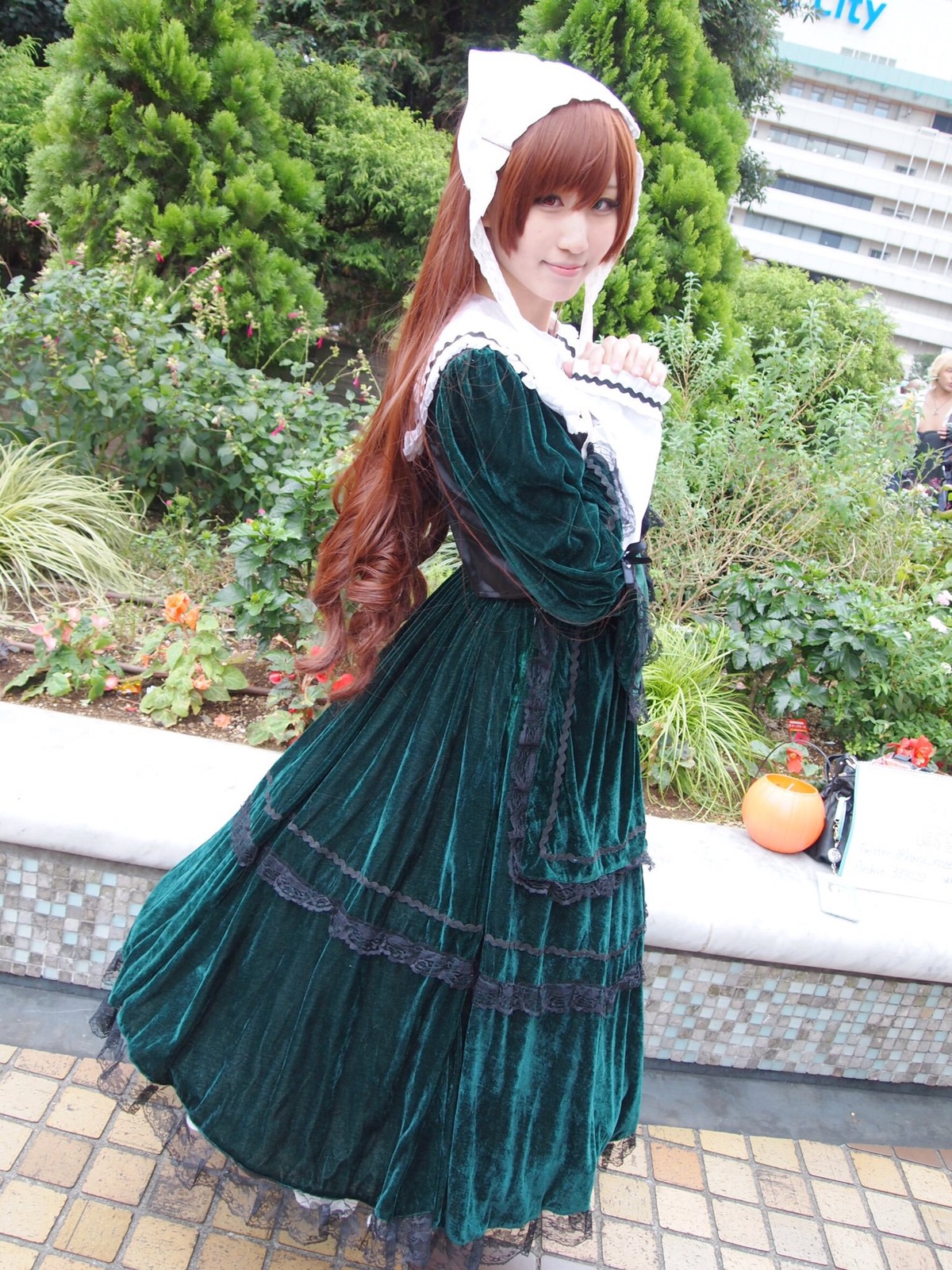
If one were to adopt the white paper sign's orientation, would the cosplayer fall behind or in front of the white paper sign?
in front

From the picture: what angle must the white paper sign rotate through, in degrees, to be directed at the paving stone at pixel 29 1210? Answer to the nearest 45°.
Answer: approximately 45° to its right

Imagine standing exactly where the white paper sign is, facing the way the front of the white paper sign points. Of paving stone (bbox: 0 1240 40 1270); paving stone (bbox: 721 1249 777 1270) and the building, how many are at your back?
1

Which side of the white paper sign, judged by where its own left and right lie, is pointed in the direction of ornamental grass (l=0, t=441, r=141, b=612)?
right

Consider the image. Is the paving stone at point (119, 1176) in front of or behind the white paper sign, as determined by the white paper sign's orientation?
in front

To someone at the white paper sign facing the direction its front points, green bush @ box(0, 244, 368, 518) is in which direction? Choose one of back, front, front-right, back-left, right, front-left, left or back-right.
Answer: right

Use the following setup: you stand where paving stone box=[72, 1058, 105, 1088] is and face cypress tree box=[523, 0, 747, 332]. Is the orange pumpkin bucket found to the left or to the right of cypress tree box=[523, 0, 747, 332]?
right

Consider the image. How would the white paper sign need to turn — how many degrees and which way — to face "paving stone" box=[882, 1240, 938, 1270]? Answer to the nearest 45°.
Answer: approximately 45° to its left

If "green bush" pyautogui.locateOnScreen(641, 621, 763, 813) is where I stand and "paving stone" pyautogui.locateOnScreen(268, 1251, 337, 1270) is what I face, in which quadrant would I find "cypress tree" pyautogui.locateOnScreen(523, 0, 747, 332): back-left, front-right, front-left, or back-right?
back-right

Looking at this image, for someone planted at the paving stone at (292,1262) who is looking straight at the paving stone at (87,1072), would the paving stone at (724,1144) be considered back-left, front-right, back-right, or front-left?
back-right

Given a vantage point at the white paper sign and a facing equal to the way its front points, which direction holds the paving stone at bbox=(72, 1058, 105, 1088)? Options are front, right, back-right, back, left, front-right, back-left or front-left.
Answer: front-right

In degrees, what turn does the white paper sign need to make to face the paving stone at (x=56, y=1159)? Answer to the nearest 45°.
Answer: approximately 45° to its right

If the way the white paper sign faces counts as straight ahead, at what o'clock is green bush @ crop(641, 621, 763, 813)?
The green bush is roughly at 4 o'clock from the white paper sign.

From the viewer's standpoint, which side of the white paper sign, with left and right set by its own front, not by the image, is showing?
front
